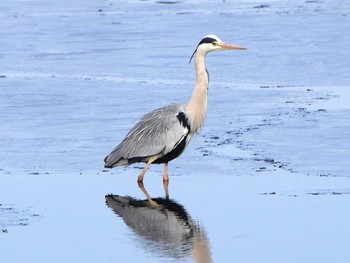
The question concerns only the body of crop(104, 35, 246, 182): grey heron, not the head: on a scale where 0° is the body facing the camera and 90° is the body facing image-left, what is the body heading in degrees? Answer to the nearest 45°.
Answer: approximately 270°
